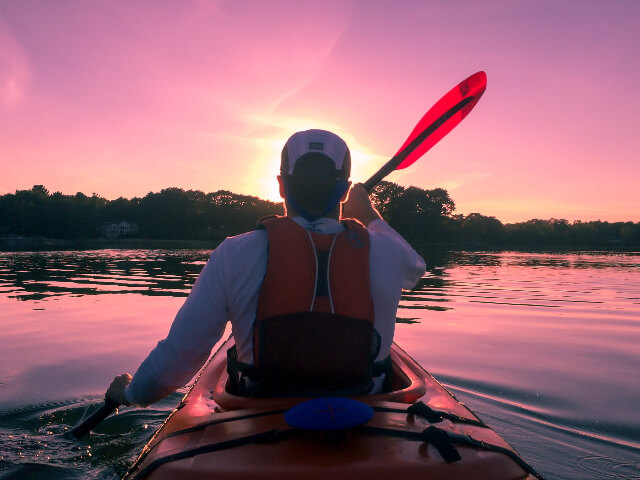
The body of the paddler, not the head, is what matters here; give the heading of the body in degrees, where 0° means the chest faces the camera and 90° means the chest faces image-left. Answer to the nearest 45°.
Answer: approximately 180°
